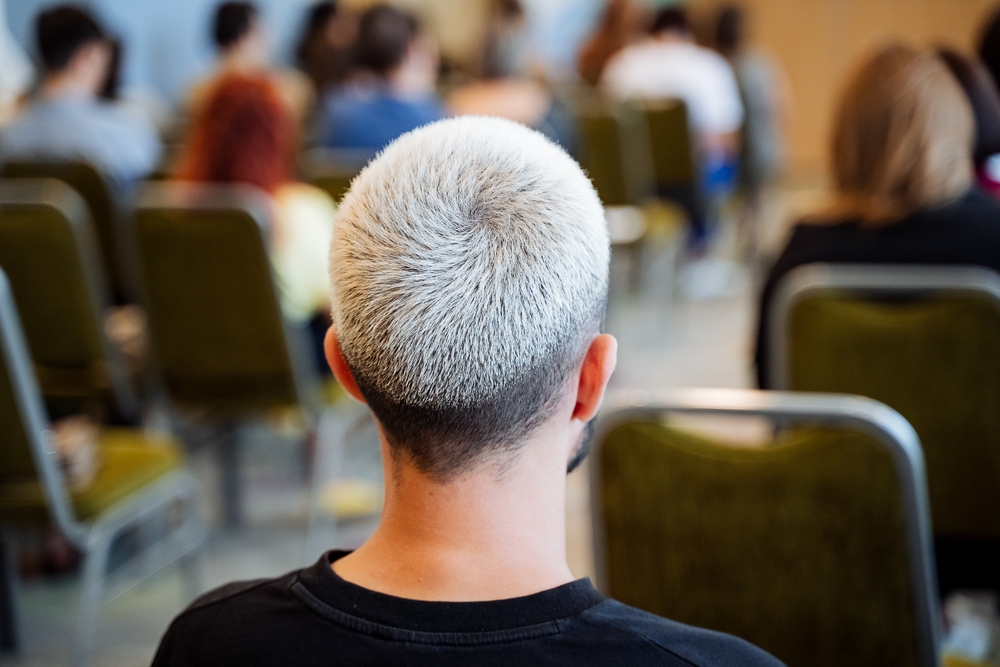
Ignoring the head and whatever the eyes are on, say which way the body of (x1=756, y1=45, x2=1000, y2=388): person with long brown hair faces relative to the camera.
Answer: away from the camera

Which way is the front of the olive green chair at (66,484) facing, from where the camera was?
facing away from the viewer and to the right of the viewer

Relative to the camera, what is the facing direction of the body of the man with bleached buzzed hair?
away from the camera

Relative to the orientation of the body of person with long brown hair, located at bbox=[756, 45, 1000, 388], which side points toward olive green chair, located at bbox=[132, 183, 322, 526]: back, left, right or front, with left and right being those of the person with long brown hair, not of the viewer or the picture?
left

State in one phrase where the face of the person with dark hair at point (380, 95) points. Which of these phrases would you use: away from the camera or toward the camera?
away from the camera

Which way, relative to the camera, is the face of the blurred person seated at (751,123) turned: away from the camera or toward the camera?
away from the camera

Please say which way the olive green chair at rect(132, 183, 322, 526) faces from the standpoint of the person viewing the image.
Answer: facing away from the viewer and to the right of the viewer

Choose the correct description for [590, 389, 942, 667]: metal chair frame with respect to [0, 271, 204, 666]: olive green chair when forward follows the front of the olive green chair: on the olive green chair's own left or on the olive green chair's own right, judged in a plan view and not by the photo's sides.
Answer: on the olive green chair's own right

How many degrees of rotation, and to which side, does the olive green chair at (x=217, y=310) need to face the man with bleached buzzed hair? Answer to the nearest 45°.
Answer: approximately 135° to its right

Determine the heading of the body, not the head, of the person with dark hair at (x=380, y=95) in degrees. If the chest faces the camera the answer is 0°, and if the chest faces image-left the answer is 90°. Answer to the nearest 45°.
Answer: approximately 225°

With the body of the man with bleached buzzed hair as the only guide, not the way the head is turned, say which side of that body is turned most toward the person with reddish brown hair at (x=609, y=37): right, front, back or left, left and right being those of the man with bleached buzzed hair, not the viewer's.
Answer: front

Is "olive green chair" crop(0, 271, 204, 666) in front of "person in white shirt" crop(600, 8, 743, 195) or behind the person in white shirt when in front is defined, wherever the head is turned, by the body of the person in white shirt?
behind
